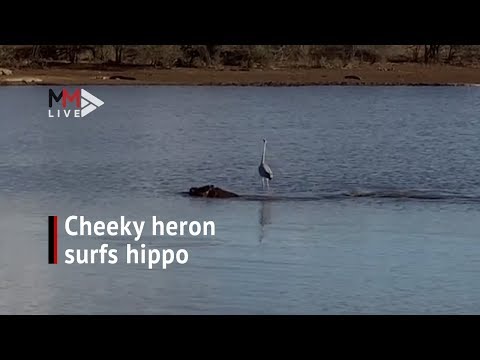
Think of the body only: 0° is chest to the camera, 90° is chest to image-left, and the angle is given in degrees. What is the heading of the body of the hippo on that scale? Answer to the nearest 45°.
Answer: approximately 90°

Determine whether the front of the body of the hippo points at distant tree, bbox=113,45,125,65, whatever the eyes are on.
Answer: no
